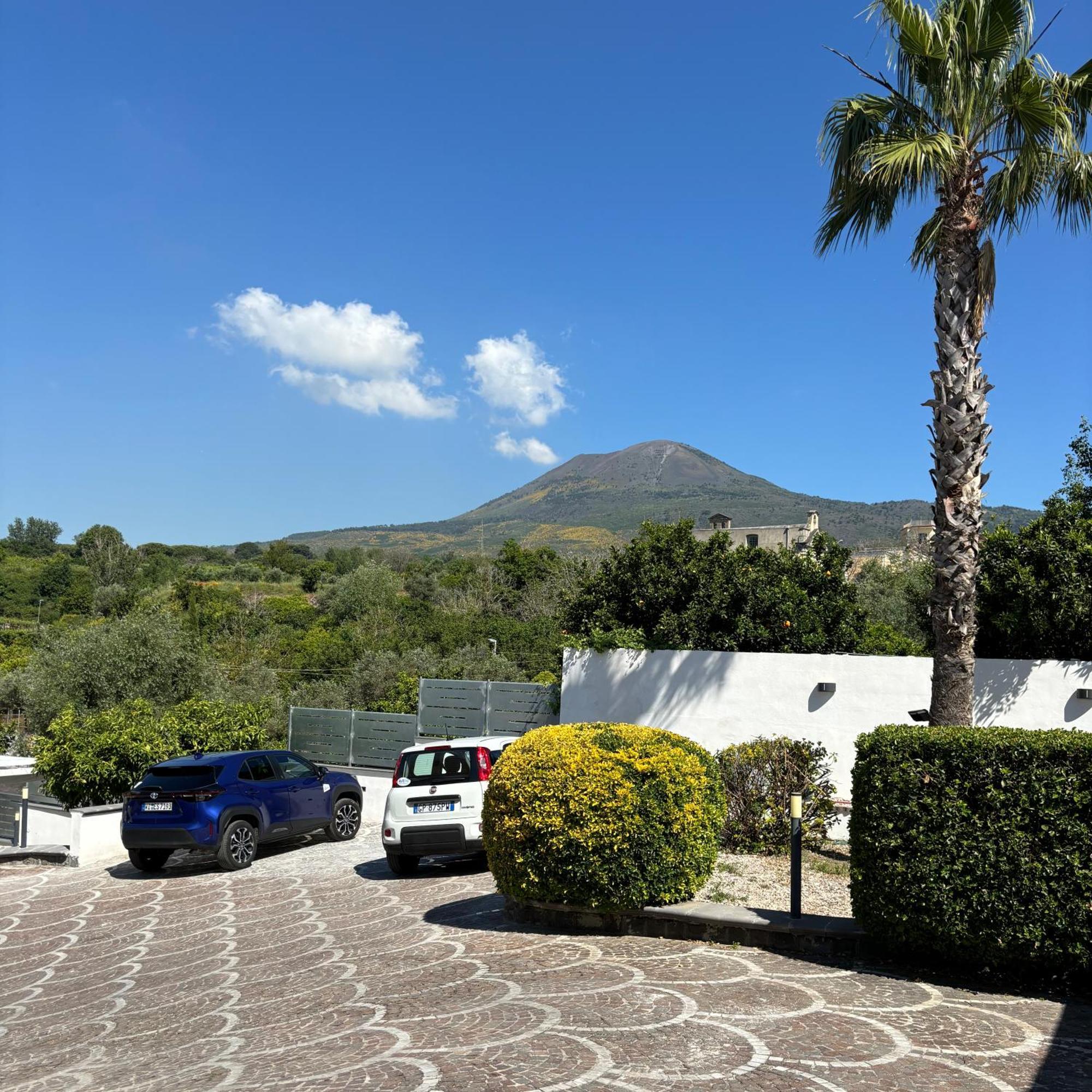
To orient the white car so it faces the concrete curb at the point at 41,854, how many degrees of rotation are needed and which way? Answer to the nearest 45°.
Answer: approximately 90° to its left

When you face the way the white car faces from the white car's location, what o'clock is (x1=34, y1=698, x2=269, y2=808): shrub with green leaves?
The shrub with green leaves is roughly at 9 o'clock from the white car.

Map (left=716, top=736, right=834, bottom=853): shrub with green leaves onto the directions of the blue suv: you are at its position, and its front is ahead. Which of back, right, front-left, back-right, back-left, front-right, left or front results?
right

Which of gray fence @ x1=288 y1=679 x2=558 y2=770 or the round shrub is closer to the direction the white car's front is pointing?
the gray fence

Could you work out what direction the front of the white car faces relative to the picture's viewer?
facing away from the viewer and to the right of the viewer

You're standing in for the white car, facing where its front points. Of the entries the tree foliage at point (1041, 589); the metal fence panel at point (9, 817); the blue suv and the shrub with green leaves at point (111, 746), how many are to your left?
3

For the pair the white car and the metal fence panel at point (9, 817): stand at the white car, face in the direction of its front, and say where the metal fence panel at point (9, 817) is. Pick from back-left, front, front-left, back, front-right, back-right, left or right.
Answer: left

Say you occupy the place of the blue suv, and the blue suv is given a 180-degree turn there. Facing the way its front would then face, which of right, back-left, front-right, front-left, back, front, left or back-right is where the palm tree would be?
left

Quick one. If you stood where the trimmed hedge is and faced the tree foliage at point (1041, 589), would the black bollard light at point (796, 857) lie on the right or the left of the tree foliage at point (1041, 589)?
left

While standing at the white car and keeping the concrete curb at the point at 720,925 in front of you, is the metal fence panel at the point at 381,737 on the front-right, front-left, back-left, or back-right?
back-left

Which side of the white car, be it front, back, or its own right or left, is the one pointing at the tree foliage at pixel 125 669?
left

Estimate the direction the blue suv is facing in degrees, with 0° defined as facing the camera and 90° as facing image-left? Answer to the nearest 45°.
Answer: approximately 225°

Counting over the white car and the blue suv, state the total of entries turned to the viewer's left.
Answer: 0

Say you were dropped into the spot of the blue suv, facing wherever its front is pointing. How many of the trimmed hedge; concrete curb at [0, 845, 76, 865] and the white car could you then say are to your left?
1
